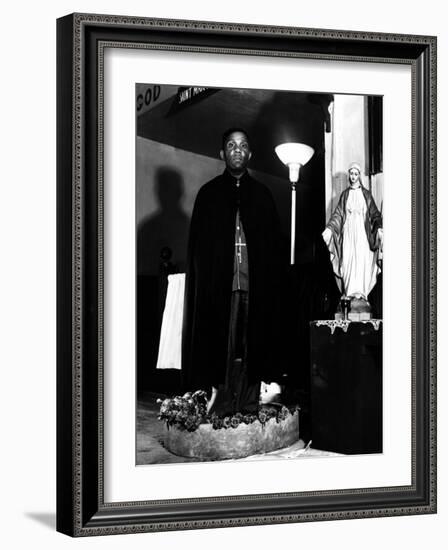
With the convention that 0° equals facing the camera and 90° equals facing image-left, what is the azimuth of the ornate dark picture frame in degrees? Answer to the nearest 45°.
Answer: approximately 315°
